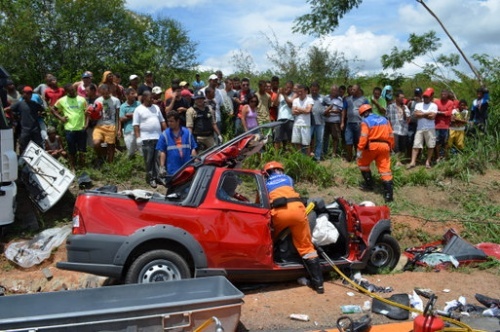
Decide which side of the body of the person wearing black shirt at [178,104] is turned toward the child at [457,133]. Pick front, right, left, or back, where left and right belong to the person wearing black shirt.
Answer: left

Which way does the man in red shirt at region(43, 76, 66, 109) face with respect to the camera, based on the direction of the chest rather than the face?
toward the camera

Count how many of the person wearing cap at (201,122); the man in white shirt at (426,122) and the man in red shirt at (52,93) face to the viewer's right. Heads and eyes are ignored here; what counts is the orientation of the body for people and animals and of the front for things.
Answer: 0

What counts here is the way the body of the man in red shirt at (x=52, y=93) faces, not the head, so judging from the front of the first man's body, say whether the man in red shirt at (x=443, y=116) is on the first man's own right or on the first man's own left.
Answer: on the first man's own left

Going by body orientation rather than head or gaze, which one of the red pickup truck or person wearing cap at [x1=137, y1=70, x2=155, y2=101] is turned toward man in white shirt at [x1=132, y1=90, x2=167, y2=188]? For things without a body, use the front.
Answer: the person wearing cap

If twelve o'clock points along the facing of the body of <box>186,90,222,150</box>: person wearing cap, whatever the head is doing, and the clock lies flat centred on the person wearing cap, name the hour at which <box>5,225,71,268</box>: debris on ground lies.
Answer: The debris on ground is roughly at 2 o'clock from the person wearing cap.

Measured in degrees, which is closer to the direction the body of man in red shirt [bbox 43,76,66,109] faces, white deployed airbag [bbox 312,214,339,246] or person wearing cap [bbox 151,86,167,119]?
the white deployed airbag

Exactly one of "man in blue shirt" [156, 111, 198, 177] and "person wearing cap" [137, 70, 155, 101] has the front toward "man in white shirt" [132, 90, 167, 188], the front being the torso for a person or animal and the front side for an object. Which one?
the person wearing cap

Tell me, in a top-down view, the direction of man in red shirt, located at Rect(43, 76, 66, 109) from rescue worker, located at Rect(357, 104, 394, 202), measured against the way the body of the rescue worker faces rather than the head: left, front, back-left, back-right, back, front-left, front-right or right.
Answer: front-left

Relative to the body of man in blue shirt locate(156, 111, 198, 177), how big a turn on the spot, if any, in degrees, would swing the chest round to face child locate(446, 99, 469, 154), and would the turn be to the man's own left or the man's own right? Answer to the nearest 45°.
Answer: approximately 135° to the man's own left

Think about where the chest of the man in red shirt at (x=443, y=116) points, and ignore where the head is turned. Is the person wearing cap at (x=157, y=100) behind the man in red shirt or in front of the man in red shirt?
in front

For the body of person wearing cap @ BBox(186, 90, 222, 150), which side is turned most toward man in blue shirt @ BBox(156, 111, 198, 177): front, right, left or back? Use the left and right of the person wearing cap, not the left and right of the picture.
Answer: front

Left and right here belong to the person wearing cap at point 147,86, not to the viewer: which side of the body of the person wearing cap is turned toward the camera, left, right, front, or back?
front

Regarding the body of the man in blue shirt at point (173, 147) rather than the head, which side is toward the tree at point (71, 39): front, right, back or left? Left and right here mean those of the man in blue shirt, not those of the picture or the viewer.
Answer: back
